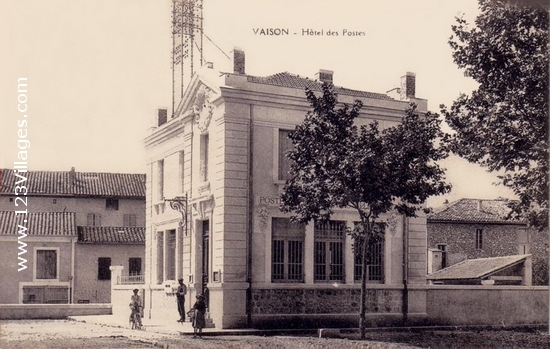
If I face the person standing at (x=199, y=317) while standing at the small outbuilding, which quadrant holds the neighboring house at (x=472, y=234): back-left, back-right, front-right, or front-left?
back-right

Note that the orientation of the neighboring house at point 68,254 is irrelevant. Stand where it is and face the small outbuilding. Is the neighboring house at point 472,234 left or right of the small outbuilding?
left

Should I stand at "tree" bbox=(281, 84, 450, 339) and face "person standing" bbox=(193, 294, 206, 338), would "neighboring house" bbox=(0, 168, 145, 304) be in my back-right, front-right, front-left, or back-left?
front-right

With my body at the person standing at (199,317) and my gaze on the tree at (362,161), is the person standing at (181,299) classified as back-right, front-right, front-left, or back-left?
back-left

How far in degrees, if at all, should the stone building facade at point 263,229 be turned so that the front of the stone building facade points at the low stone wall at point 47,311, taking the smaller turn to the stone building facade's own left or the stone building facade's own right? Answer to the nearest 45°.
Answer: approximately 90° to the stone building facade's own right

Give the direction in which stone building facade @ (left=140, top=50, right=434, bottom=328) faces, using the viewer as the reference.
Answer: facing the viewer and to the left of the viewer
